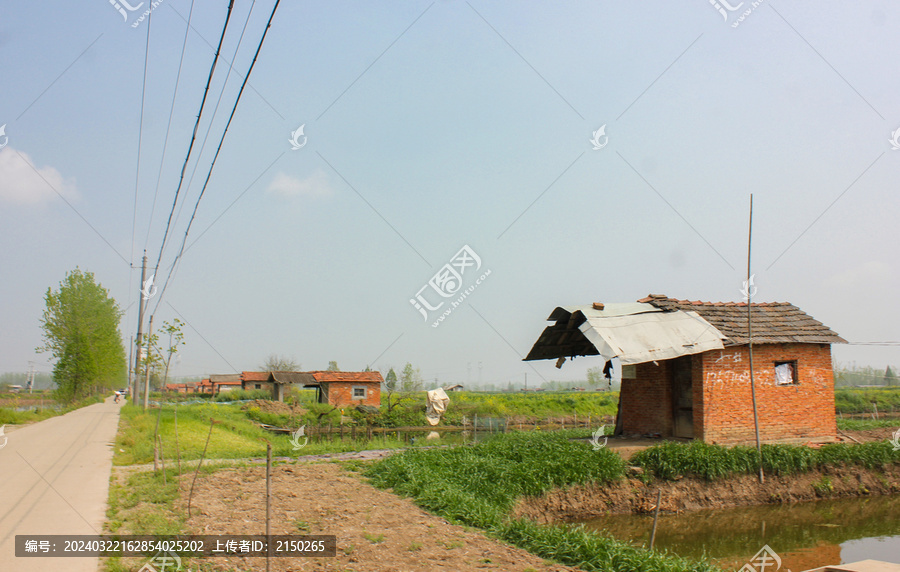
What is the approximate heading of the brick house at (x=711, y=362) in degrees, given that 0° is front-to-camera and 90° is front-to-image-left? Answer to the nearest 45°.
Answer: approximately 45°

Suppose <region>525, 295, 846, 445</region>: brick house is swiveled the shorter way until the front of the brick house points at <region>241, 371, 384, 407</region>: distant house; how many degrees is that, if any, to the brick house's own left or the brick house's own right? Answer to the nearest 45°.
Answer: approximately 90° to the brick house's own right

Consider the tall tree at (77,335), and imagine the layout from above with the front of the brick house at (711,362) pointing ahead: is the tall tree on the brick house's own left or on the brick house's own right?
on the brick house's own right

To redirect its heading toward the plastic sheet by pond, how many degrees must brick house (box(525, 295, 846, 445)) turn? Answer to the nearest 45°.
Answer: approximately 90° to its right
